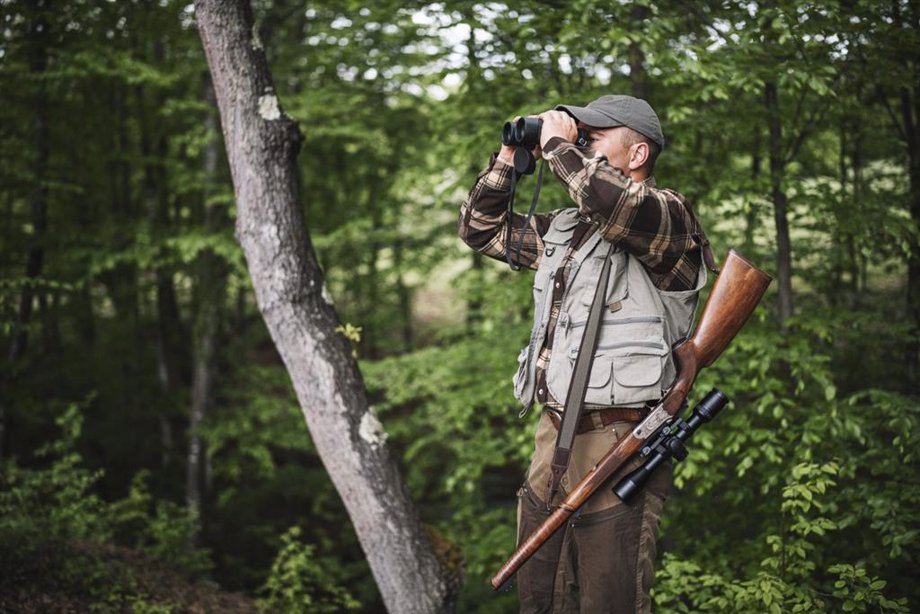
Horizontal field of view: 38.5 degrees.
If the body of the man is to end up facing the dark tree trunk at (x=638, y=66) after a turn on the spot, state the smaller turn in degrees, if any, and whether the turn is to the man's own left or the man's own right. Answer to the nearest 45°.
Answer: approximately 135° to the man's own right

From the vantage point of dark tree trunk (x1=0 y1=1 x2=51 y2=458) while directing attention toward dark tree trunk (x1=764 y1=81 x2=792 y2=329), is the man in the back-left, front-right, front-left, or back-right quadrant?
front-right

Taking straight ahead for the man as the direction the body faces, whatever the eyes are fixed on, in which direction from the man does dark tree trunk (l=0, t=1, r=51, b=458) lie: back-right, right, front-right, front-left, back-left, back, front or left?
right

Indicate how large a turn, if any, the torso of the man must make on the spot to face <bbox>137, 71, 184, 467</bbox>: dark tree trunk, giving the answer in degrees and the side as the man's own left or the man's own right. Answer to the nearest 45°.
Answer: approximately 90° to the man's own right

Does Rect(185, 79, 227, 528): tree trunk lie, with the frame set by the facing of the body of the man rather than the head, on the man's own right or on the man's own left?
on the man's own right

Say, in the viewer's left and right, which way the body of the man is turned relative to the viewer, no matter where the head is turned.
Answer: facing the viewer and to the left of the viewer
